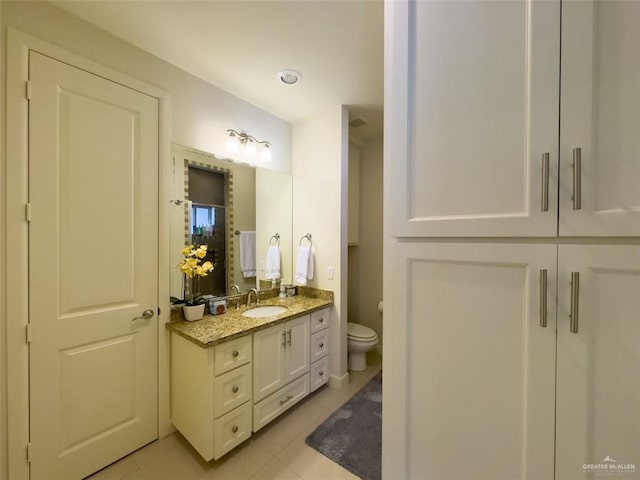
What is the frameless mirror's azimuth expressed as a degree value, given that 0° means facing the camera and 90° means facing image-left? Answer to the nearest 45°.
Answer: approximately 315°

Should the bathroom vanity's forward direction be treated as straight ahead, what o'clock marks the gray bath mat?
The gray bath mat is roughly at 11 o'clock from the bathroom vanity.

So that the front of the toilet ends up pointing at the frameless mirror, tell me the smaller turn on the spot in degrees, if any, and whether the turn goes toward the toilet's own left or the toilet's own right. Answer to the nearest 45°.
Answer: approximately 90° to the toilet's own right
